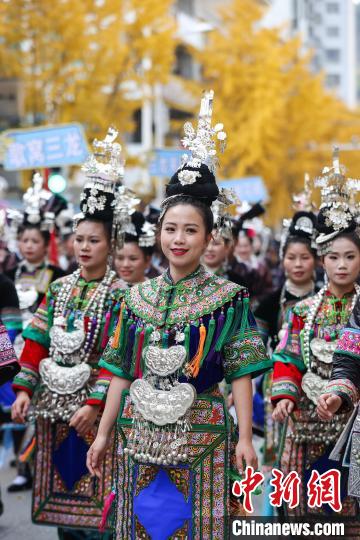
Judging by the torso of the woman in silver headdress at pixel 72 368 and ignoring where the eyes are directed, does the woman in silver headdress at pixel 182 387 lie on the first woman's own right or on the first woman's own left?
on the first woman's own left

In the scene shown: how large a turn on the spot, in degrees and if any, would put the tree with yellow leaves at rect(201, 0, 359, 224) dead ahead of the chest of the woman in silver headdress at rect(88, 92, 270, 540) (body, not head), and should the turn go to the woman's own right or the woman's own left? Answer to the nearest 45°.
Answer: approximately 180°

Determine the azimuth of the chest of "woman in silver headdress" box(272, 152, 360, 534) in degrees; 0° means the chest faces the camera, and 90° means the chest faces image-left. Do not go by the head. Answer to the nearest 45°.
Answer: approximately 0°

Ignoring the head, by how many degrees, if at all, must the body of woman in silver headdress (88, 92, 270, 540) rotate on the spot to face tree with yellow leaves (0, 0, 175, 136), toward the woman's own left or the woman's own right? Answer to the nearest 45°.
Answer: approximately 180°

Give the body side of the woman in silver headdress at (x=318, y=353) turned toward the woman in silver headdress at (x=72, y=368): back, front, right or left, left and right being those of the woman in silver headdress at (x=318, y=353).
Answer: right

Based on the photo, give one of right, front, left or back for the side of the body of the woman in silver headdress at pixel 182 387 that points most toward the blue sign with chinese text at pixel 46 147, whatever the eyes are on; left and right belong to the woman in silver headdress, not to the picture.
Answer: back

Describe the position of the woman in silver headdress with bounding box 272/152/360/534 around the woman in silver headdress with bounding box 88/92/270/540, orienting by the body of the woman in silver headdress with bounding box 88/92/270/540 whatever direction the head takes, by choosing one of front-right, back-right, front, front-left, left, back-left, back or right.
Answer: back-left

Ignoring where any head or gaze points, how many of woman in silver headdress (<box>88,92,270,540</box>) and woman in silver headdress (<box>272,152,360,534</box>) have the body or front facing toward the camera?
2

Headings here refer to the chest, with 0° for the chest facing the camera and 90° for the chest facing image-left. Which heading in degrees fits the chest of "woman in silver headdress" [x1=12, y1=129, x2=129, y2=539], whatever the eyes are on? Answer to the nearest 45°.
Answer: approximately 45°

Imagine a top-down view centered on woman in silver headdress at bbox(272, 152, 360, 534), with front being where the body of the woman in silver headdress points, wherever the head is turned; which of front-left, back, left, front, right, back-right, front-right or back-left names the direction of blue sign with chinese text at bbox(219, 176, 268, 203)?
back

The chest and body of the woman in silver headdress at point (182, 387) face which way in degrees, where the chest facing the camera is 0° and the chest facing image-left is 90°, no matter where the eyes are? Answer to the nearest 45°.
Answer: approximately 0°

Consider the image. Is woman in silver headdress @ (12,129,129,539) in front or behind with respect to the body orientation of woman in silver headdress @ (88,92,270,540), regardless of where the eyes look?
behind
